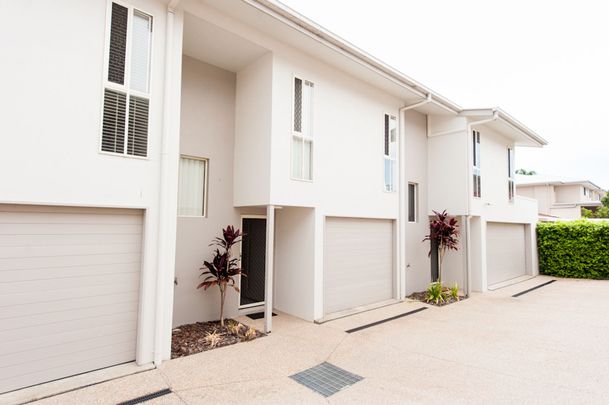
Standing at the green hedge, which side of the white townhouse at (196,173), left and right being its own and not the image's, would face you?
left
